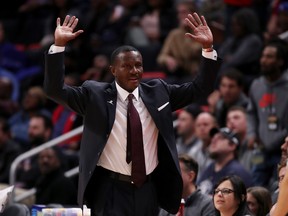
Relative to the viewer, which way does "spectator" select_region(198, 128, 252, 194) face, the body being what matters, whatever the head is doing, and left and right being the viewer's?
facing the viewer and to the left of the viewer

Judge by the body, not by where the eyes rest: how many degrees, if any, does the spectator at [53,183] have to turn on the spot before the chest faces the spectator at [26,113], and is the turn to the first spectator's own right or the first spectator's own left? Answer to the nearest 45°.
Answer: approximately 135° to the first spectator's own right

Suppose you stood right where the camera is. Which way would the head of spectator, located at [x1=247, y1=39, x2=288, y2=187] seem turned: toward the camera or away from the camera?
toward the camera

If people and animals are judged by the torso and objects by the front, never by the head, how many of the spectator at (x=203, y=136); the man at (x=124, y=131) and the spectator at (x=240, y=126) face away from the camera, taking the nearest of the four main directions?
0

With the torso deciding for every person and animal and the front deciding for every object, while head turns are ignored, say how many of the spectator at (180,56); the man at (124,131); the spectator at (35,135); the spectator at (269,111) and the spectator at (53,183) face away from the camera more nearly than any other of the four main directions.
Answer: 0

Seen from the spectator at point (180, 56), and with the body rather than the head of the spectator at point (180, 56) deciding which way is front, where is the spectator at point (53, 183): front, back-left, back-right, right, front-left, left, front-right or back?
front

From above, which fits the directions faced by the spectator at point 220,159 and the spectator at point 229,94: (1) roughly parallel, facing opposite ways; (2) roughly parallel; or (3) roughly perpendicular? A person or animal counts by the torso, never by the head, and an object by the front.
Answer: roughly parallel

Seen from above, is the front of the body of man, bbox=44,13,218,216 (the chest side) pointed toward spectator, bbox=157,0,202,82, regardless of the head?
no

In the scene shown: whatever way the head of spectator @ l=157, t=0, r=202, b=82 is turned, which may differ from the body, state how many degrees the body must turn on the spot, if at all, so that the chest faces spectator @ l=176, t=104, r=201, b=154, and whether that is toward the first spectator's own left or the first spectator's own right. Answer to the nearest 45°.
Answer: approximately 45° to the first spectator's own left

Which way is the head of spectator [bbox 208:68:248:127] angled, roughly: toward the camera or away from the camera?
toward the camera

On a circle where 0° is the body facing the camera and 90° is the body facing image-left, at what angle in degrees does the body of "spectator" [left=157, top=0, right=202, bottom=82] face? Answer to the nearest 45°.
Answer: approximately 45°

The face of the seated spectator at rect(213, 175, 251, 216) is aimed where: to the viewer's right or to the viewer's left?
to the viewer's left

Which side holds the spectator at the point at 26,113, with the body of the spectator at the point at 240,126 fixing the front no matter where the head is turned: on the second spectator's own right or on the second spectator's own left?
on the second spectator's own right
